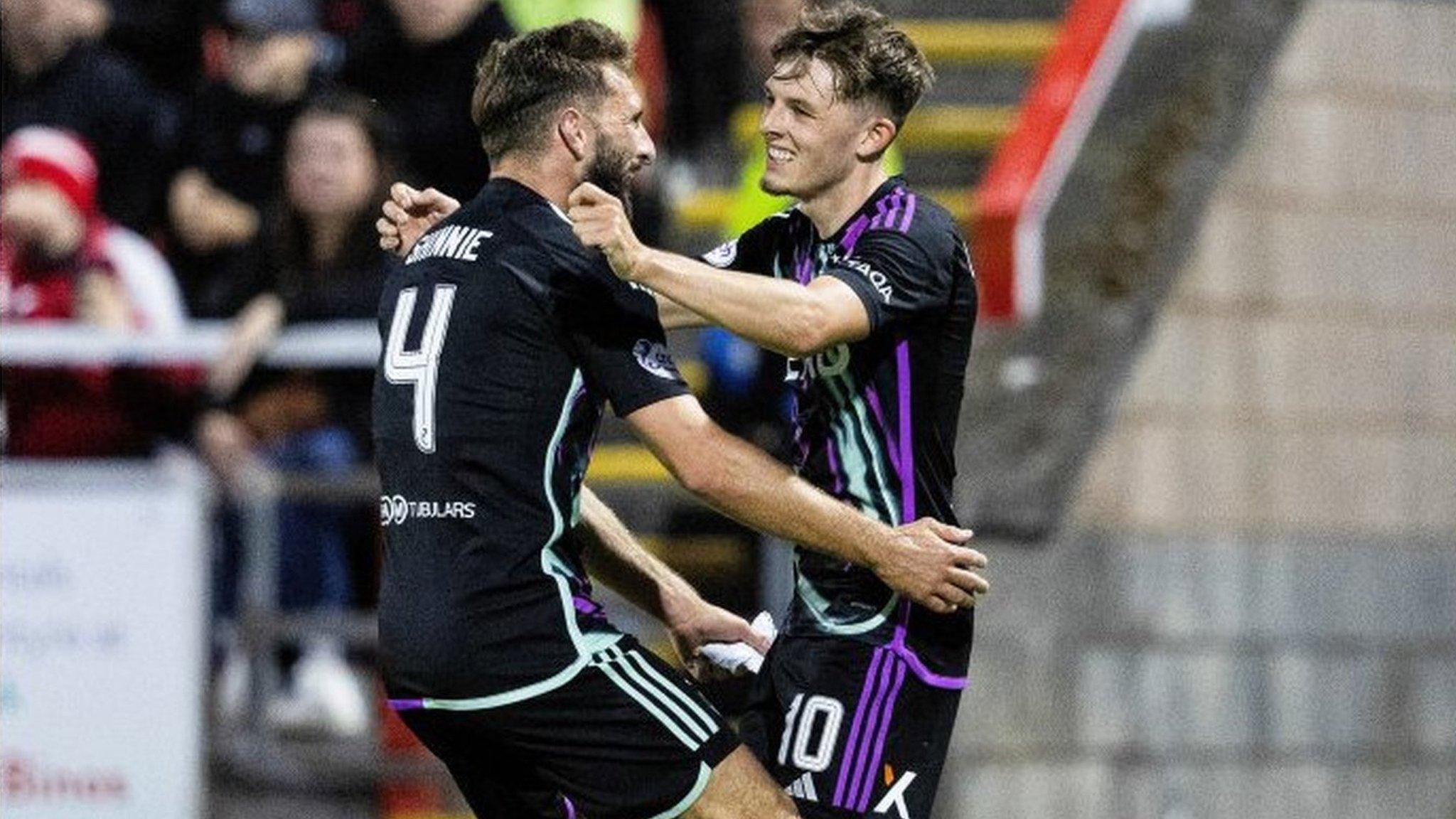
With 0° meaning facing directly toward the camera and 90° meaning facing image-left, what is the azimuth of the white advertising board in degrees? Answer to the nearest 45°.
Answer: approximately 0°

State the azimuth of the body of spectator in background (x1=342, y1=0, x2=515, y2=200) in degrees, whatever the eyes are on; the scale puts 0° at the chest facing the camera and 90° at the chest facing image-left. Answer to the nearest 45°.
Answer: approximately 0°

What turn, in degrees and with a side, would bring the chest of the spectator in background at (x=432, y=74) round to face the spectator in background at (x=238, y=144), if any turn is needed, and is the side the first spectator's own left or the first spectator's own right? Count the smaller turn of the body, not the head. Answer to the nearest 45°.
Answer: approximately 90° to the first spectator's own right

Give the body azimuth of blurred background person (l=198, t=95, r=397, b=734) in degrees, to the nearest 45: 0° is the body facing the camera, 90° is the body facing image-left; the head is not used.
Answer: approximately 45°

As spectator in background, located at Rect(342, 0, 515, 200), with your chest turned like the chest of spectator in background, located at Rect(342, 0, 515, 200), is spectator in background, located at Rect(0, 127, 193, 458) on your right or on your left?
on your right

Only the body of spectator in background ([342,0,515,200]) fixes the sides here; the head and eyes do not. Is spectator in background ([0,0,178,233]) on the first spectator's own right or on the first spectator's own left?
on the first spectator's own right

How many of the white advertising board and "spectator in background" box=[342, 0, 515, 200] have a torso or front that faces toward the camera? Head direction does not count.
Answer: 2
